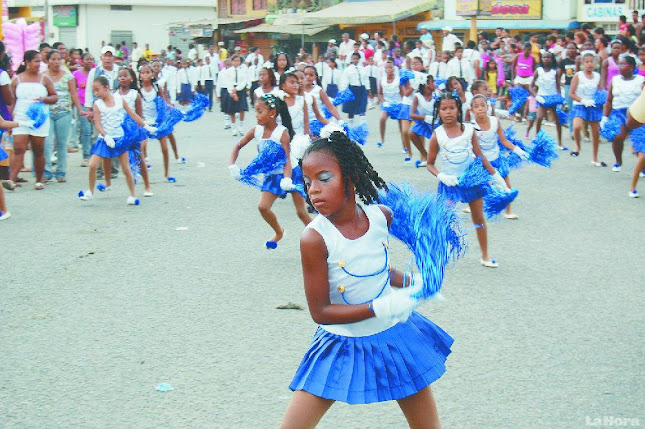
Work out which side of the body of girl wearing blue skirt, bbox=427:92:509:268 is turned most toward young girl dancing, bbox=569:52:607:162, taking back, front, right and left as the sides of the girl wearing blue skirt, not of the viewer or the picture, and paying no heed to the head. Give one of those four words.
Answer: back

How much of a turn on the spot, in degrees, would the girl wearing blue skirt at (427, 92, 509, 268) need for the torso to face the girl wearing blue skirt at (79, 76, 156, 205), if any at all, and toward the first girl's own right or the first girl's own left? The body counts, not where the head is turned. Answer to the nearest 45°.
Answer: approximately 135° to the first girl's own right

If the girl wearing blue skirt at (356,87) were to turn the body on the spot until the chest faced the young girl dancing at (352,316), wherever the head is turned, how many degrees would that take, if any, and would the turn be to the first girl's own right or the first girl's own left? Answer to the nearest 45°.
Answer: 0° — they already face them

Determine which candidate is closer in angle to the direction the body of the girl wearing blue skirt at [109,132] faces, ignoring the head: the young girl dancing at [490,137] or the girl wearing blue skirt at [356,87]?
the young girl dancing
